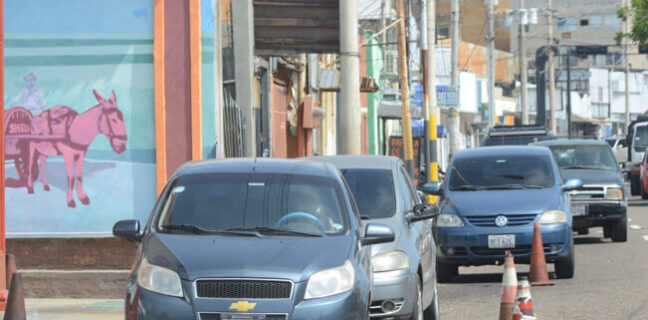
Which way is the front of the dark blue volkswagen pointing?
toward the camera

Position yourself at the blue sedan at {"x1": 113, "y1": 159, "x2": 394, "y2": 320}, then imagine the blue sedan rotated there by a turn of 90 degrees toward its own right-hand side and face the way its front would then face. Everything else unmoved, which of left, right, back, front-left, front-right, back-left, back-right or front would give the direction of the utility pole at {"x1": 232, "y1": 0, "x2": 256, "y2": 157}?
right

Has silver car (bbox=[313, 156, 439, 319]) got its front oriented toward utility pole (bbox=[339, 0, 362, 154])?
no

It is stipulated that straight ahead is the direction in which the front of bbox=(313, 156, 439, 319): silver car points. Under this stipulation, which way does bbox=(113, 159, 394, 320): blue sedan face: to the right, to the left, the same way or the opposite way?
the same way

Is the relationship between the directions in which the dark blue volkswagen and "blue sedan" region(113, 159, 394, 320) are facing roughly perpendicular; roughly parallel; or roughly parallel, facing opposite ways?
roughly parallel

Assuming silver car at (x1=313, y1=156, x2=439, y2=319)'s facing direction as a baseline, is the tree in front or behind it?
behind

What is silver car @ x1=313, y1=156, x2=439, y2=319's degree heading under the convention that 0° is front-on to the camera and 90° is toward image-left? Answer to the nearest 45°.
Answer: approximately 0°

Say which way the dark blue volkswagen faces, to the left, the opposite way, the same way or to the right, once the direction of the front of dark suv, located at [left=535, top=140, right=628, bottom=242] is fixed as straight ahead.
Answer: the same way

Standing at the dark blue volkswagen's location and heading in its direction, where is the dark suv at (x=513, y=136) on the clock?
The dark suv is roughly at 6 o'clock from the dark blue volkswagen.

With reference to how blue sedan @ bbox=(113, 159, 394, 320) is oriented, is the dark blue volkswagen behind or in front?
behind

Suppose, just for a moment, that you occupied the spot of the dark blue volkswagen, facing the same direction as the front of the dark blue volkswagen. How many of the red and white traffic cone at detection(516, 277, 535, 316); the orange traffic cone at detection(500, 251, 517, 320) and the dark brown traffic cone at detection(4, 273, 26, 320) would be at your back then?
0

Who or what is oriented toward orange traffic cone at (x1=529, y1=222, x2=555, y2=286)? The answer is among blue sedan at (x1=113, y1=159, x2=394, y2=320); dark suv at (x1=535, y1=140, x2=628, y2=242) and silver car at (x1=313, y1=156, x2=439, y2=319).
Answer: the dark suv

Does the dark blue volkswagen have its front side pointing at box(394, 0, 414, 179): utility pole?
no

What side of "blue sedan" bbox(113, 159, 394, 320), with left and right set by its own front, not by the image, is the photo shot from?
front

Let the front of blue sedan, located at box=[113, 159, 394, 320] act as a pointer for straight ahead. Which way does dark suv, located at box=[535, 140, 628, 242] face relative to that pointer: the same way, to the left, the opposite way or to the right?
the same way

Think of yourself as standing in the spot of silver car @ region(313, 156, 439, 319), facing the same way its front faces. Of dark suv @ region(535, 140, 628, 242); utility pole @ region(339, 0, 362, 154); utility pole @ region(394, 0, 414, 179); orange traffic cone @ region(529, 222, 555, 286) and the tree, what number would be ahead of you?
0
